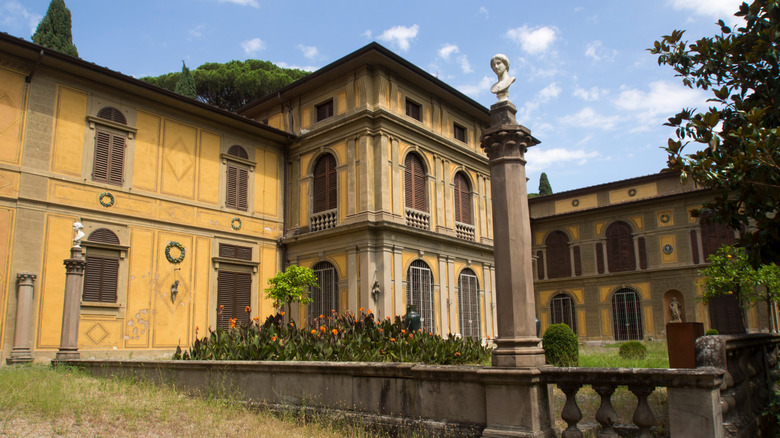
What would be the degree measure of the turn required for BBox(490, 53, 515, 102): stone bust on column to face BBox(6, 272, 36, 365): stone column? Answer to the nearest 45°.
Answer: approximately 90° to its right

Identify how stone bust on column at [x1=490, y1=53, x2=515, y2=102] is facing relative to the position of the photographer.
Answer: facing the viewer and to the left of the viewer

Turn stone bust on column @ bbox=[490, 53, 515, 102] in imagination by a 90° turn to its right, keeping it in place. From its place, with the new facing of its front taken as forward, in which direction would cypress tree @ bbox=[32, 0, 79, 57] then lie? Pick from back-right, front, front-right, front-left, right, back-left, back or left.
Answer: front

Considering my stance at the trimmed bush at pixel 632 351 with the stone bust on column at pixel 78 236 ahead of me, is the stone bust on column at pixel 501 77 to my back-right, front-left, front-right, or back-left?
front-left

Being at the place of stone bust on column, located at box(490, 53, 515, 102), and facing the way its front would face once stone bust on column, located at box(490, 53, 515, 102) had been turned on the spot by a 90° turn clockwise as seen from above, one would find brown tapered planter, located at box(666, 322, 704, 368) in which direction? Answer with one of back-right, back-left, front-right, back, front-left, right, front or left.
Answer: right

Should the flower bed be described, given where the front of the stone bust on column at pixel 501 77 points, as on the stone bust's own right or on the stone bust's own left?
on the stone bust's own right

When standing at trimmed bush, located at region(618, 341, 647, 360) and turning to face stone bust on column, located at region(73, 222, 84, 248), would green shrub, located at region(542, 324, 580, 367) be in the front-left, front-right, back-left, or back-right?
front-left

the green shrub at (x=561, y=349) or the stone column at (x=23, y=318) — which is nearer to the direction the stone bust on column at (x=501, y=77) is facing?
the stone column

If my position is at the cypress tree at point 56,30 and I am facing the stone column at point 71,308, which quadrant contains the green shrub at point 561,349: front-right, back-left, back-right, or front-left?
front-left

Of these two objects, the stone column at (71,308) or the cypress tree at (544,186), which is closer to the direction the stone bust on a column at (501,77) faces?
the stone column

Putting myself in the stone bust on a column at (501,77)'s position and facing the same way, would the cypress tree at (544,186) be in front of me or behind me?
behind

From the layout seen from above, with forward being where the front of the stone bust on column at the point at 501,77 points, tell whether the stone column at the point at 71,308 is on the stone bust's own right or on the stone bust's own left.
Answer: on the stone bust's own right
